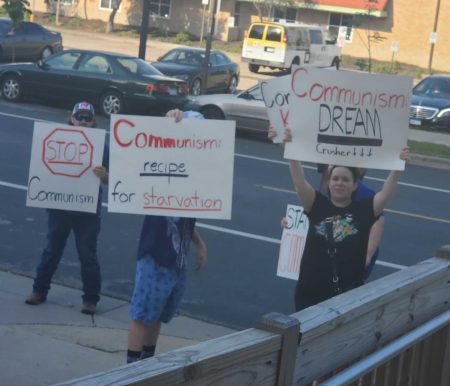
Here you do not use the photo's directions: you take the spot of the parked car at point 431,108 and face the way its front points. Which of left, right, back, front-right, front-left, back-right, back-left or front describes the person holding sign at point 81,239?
front-left

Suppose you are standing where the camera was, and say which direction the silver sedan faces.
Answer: facing to the left of the viewer

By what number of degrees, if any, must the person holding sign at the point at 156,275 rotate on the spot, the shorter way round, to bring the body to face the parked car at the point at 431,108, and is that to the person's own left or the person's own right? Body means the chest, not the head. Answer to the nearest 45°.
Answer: approximately 180°

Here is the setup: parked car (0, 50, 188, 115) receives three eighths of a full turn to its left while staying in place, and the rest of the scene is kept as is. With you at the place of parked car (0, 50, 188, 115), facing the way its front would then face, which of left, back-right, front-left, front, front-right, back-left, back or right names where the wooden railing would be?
front

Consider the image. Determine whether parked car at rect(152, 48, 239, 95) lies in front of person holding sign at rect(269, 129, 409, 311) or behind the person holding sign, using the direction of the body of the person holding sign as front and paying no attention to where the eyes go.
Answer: behind

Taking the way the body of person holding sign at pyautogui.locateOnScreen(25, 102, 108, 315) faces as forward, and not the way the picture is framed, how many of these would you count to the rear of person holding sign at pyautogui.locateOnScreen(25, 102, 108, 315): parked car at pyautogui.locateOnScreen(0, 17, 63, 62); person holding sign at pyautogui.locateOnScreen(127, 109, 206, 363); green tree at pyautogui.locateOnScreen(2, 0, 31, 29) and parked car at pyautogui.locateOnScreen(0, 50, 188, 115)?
3

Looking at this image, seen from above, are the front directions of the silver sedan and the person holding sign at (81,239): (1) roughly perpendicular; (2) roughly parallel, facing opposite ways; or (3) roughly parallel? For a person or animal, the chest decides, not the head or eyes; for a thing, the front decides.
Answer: roughly perpendicular

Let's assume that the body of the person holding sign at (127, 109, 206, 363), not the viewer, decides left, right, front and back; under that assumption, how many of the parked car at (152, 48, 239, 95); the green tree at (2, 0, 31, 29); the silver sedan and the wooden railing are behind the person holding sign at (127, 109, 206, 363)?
3

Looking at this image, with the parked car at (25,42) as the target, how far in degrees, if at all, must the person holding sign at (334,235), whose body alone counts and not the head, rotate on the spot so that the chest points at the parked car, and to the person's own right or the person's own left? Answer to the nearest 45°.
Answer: approximately 135° to the person's own right

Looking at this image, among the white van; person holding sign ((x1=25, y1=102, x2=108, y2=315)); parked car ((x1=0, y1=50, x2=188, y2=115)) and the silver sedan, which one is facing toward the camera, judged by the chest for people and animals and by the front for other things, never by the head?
the person holding sign
